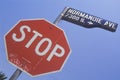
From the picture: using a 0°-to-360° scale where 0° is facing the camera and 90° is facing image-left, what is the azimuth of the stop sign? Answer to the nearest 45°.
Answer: approximately 0°
